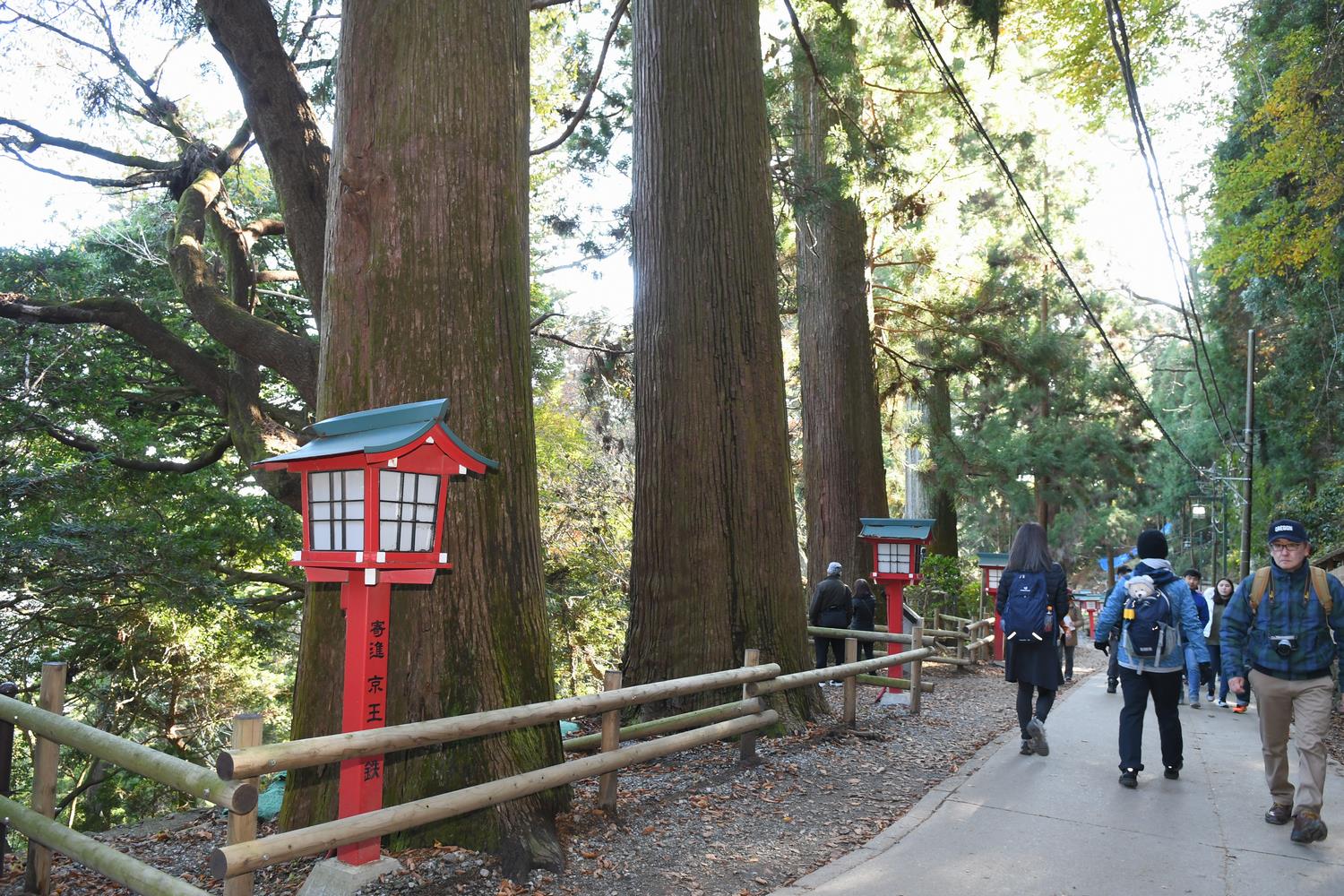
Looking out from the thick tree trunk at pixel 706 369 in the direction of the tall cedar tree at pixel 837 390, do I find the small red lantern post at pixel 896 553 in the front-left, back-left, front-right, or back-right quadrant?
front-right

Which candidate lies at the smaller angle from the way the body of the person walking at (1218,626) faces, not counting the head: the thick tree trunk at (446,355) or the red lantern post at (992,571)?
the thick tree trunk

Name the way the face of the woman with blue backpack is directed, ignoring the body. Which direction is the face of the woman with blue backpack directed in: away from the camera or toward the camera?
away from the camera

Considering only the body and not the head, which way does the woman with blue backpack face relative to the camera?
away from the camera

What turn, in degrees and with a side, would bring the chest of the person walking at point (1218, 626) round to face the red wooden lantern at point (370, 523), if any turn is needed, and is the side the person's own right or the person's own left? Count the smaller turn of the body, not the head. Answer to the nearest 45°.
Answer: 0° — they already face it

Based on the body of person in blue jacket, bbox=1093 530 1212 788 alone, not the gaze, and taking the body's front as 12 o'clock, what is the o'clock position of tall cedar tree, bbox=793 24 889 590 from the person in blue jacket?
The tall cedar tree is roughly at 11 o'clock from the person in blue jacket.

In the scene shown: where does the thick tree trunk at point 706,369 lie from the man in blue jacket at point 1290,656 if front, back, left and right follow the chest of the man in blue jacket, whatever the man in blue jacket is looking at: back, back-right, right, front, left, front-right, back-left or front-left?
right

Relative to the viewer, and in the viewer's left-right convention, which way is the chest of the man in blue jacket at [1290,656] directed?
facing the viewer

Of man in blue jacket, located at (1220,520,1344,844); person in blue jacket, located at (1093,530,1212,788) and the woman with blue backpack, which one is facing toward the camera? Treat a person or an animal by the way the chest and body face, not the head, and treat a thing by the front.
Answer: the man in blue jacket

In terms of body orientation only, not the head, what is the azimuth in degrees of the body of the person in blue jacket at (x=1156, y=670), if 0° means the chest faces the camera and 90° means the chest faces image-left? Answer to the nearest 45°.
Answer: approximately 180°

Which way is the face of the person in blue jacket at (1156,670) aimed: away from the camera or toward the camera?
away from the camera

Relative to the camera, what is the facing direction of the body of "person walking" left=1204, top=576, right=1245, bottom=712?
toward the camera

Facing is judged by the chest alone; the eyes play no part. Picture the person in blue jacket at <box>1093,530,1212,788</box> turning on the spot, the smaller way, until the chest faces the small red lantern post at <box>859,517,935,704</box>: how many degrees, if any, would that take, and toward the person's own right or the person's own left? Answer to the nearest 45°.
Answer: approximately 45° to the person's own left

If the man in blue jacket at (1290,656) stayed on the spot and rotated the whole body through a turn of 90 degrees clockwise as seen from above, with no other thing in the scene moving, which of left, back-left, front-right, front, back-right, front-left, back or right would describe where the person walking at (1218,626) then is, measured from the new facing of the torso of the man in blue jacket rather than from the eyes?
right
